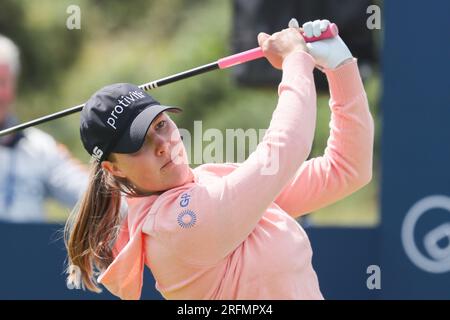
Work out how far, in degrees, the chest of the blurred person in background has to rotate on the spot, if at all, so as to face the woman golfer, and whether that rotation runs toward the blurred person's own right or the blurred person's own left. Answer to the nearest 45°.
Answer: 0° — they already face them

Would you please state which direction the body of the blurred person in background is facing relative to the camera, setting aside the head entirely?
toward the camera
